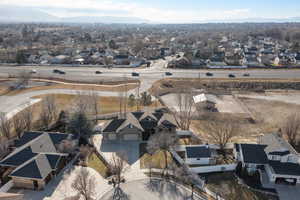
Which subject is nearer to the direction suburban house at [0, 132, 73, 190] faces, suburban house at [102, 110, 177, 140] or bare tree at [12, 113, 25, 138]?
the suburban house

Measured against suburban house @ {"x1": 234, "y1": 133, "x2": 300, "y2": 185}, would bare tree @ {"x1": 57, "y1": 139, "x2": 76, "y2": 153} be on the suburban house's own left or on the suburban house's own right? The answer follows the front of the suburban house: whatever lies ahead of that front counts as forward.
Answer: on the suburban house's own right

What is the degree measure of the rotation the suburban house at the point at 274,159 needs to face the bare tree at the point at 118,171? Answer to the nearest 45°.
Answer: approximately 45° to its right

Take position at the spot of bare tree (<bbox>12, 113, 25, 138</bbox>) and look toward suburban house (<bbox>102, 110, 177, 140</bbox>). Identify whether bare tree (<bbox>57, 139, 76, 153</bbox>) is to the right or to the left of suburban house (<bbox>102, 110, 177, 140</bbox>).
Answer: right

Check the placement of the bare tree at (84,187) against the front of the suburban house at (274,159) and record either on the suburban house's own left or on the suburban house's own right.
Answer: on the suburban house's own right

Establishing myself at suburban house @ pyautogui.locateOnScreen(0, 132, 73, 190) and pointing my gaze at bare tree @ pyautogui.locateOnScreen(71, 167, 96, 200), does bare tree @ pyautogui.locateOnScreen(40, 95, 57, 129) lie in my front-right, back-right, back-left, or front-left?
back-left

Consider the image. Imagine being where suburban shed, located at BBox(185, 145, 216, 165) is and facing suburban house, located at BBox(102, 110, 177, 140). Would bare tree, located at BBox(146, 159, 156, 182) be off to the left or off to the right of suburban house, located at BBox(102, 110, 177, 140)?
left

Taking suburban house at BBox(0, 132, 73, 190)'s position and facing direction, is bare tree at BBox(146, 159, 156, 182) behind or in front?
in front

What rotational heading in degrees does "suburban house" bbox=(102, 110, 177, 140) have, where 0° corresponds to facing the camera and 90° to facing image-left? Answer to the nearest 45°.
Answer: approximately 0°

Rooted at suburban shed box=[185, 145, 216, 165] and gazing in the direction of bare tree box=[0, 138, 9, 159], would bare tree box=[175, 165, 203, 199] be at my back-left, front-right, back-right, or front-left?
front-left

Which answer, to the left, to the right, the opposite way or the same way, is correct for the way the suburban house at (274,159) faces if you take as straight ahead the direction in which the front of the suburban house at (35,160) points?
to the right

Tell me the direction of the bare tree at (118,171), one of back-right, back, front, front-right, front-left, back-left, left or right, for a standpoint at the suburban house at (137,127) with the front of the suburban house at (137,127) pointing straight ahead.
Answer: front

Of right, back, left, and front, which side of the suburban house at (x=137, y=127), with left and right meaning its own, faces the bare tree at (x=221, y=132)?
left

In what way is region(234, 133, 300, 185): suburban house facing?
toward the camera

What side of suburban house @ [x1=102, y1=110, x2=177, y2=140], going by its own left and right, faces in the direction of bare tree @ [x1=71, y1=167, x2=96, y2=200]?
front

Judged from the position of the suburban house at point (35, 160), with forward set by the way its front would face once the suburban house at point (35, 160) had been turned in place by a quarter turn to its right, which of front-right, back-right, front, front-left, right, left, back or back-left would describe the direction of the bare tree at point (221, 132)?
back-left

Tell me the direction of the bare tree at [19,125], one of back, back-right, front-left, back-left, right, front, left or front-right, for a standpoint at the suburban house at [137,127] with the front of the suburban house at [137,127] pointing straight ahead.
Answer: right

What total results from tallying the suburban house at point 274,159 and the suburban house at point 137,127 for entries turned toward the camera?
2
